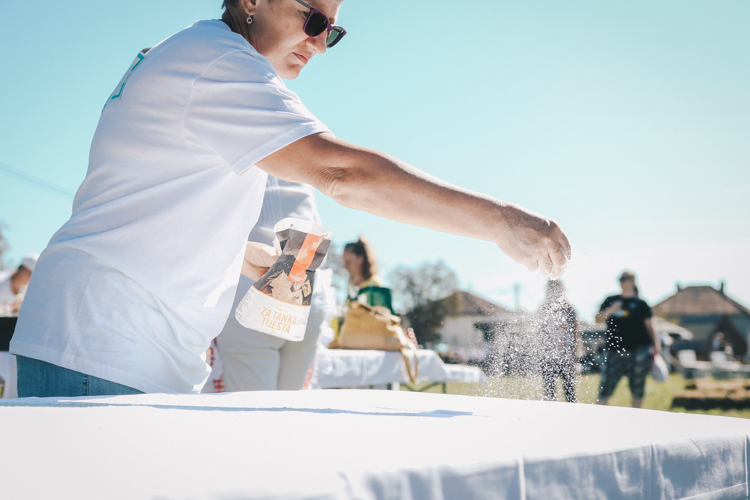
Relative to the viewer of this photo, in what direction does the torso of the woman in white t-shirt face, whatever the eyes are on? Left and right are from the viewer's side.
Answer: facing to the right of the viewer

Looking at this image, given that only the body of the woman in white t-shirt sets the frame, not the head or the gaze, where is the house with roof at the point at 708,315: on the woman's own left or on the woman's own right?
on the woman's own left

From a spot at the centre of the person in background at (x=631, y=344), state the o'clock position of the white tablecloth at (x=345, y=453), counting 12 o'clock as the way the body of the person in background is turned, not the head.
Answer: The white tablecloth is roughly at 12 o'clock from the person in background.

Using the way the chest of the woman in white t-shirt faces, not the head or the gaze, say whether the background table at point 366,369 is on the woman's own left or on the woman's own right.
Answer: on the woman's own left

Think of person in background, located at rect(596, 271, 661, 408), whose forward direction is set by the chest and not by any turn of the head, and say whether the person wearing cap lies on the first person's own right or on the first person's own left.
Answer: on the first person's own right

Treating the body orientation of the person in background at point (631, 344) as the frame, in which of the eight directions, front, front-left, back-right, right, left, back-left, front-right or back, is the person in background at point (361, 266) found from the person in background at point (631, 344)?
front-right

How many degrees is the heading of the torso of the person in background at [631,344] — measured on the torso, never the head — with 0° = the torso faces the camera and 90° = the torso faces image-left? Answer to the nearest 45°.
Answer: approximately 0°

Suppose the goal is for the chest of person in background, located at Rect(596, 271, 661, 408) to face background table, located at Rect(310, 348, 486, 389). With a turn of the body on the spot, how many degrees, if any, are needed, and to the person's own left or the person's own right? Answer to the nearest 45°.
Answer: approximately 45° to the person's own right

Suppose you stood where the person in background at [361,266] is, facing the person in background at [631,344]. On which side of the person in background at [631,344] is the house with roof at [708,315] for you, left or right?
left

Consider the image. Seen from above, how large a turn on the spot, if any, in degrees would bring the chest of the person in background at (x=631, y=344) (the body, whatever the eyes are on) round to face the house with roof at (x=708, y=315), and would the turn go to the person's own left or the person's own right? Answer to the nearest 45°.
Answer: approximately 180°

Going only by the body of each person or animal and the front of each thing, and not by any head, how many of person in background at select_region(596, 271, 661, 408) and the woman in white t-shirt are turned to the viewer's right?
1

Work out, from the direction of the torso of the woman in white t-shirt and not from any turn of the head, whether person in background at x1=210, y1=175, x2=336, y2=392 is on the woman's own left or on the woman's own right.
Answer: on the woman's own left
